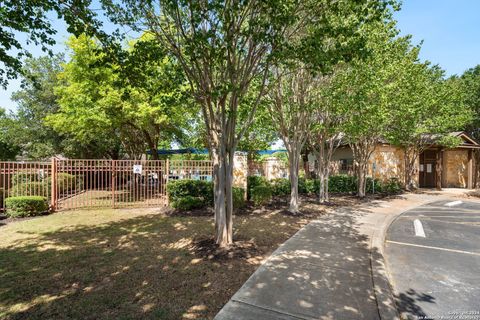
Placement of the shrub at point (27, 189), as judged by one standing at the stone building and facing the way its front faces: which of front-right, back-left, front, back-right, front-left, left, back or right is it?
front-right

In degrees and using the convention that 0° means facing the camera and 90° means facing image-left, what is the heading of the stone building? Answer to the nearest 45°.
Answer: approximately 0°

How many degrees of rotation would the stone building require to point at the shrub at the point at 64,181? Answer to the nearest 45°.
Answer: approximately 45° to its right

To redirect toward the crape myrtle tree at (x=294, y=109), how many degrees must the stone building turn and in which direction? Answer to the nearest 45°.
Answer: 0° — it already faces it

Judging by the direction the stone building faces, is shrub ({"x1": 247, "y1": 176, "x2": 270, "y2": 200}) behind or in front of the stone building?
in front

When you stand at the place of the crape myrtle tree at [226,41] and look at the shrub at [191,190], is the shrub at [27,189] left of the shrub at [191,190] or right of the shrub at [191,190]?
left

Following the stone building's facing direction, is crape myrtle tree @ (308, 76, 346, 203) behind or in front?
in front

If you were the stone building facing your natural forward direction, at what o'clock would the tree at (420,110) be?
The tree is roughly at 12 o'clock from the stone building.

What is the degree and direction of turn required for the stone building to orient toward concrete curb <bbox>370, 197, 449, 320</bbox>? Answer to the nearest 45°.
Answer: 0° — it already faces it

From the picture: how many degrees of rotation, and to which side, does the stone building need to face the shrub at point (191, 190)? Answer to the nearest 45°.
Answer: approximately 45° to its right

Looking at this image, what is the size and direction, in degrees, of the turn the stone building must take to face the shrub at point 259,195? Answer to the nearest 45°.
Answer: approximately 45° to its right

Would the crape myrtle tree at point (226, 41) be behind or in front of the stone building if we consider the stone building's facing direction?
in front

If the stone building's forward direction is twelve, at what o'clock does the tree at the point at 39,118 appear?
The tree is roughly at 2 o'clock from the stone building.
